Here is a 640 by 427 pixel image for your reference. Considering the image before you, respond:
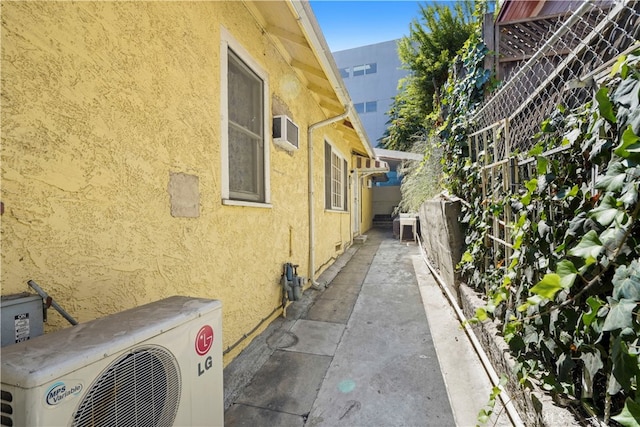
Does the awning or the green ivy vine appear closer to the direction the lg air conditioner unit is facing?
the green ivy vine

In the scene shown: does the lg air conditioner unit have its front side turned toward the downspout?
no

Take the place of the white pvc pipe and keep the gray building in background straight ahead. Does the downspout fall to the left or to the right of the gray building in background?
left

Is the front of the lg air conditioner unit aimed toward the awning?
no

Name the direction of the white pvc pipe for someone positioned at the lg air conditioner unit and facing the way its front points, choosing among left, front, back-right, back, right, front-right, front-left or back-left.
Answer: front-left

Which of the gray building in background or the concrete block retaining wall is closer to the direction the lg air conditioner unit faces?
the concrete block retaining wall

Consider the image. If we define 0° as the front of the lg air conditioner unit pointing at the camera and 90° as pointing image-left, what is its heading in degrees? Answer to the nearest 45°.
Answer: approximately 315°
